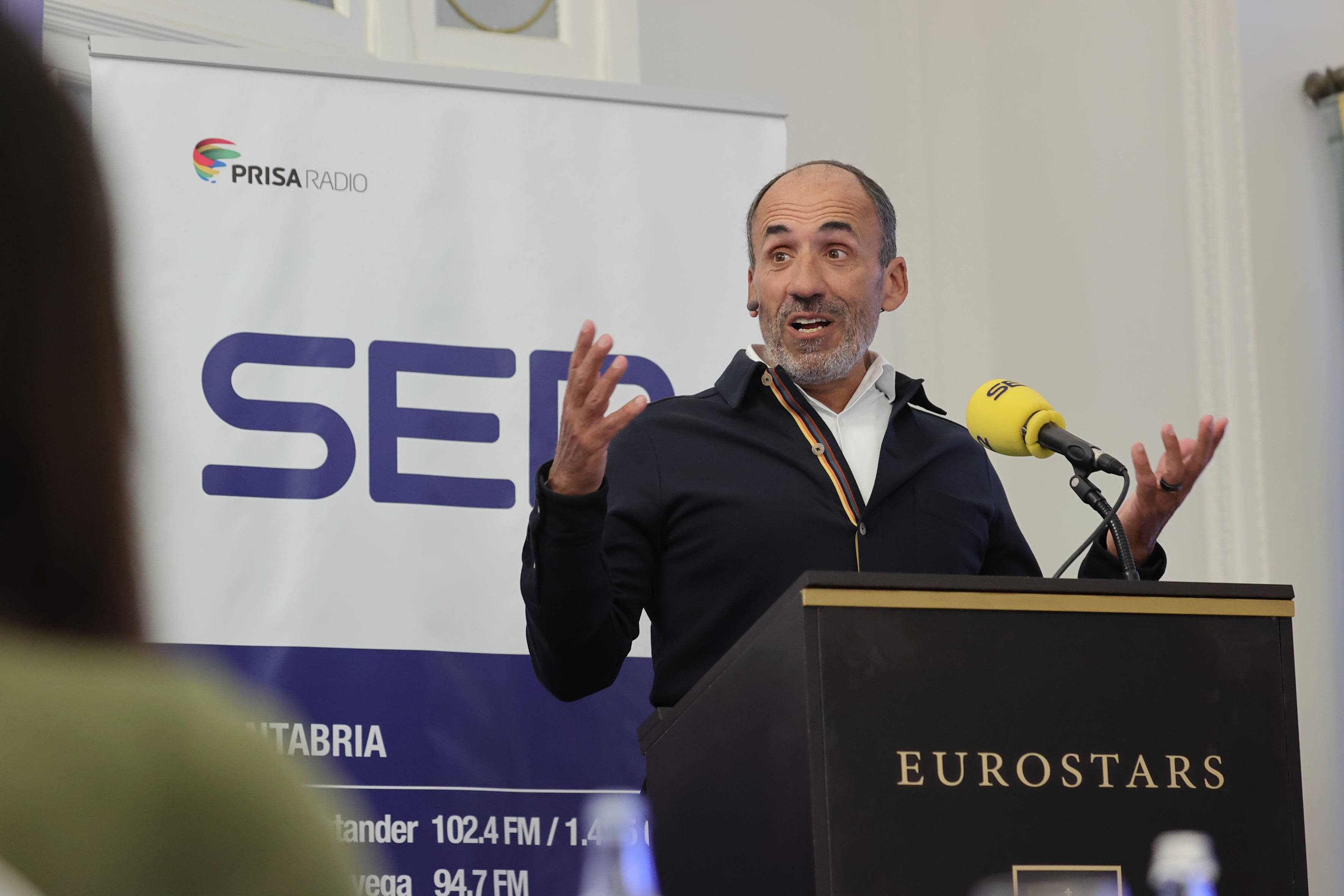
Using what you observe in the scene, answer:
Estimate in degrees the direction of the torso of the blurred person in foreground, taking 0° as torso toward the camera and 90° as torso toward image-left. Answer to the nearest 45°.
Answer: approximately 180°

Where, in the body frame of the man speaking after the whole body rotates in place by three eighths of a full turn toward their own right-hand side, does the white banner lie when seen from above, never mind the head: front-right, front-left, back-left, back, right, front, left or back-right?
front

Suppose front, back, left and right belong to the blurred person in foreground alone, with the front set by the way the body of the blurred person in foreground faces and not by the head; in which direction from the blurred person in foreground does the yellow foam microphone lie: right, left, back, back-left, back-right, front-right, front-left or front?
front-right

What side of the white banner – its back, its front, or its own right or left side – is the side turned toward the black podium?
front

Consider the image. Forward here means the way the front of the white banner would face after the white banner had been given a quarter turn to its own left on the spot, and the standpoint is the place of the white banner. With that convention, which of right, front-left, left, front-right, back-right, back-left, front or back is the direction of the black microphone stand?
front-right

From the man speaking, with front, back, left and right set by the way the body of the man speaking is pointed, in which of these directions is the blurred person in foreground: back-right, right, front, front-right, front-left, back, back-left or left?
front

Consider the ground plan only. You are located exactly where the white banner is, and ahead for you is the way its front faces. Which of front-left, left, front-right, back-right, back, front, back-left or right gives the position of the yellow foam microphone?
front-left

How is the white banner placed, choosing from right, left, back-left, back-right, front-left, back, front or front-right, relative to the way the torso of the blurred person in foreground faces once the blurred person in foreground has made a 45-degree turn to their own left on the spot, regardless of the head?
front-right

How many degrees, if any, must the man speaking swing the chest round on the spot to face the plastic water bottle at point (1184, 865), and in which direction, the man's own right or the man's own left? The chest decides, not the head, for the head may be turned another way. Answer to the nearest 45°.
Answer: approximately 45° to the man's own left

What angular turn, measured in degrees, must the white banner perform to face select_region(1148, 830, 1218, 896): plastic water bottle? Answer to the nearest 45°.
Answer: approximately 45° to its left

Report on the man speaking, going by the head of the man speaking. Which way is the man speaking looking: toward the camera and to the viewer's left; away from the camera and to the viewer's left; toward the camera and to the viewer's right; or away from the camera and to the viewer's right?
toward the camera and to the viewer's left

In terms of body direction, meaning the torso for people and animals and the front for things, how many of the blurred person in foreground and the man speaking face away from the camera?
1

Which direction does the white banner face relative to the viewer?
toward the camera

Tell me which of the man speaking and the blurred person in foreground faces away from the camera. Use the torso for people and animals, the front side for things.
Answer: the blurred person in foreground

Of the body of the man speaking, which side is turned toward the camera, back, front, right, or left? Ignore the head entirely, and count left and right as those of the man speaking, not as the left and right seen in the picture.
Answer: front

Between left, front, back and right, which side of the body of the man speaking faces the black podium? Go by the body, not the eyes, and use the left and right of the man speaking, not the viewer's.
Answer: front
